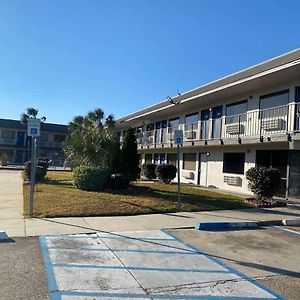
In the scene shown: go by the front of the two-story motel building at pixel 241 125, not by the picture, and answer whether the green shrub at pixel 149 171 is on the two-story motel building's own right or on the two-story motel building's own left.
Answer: on the two-story motel building's own right

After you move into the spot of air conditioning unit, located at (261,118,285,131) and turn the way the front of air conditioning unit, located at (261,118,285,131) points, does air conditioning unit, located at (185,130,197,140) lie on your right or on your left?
on your right

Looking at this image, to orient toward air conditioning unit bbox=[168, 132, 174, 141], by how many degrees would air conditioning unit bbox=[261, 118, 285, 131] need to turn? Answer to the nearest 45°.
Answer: approximately 90° to its right

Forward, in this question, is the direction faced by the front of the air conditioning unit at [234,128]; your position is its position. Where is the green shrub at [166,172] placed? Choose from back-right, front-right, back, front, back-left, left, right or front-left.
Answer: right

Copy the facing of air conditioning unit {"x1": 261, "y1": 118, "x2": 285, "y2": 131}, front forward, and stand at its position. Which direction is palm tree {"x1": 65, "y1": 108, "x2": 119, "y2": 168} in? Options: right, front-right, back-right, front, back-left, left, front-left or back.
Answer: front-right

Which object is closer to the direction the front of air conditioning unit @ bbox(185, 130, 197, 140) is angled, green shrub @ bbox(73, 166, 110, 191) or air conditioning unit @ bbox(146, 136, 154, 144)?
the green shrub

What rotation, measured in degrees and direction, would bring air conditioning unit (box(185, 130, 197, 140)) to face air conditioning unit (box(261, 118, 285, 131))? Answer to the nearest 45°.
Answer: approximately 90° to its left

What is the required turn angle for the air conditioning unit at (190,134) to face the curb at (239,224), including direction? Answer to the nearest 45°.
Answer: approximately 45° to its left

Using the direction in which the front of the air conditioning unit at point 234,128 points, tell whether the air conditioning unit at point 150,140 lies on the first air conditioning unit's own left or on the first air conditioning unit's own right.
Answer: on the first air conditioning unit's own right

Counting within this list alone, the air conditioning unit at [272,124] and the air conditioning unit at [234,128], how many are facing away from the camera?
0

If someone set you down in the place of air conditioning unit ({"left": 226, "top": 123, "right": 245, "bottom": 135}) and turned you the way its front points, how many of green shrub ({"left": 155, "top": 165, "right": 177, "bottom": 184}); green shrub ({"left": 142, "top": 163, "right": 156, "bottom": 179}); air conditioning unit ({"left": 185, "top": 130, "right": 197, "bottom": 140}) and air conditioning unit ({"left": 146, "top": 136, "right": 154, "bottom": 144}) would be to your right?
4

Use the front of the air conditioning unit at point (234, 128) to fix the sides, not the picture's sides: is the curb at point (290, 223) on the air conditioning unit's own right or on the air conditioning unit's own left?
on the air conditioning unit's own left

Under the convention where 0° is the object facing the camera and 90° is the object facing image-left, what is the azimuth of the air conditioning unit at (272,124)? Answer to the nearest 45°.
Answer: approximately 45°
